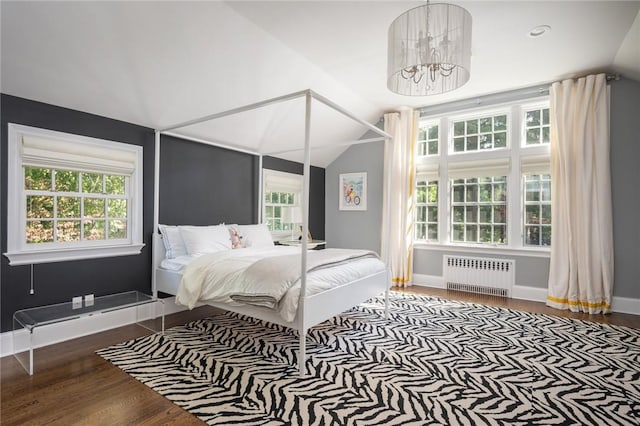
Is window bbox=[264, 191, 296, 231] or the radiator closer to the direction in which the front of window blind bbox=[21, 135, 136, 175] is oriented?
the radiator

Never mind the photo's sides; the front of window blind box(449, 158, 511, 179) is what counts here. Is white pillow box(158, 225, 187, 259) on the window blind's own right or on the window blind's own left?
on the window blind's own right

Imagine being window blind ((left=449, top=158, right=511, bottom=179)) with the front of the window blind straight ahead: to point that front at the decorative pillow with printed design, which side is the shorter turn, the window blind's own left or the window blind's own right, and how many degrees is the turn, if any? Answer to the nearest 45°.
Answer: approximately 45° to the window blind's own right

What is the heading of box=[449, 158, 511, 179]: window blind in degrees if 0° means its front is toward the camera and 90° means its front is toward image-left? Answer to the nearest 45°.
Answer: approximately 0°
